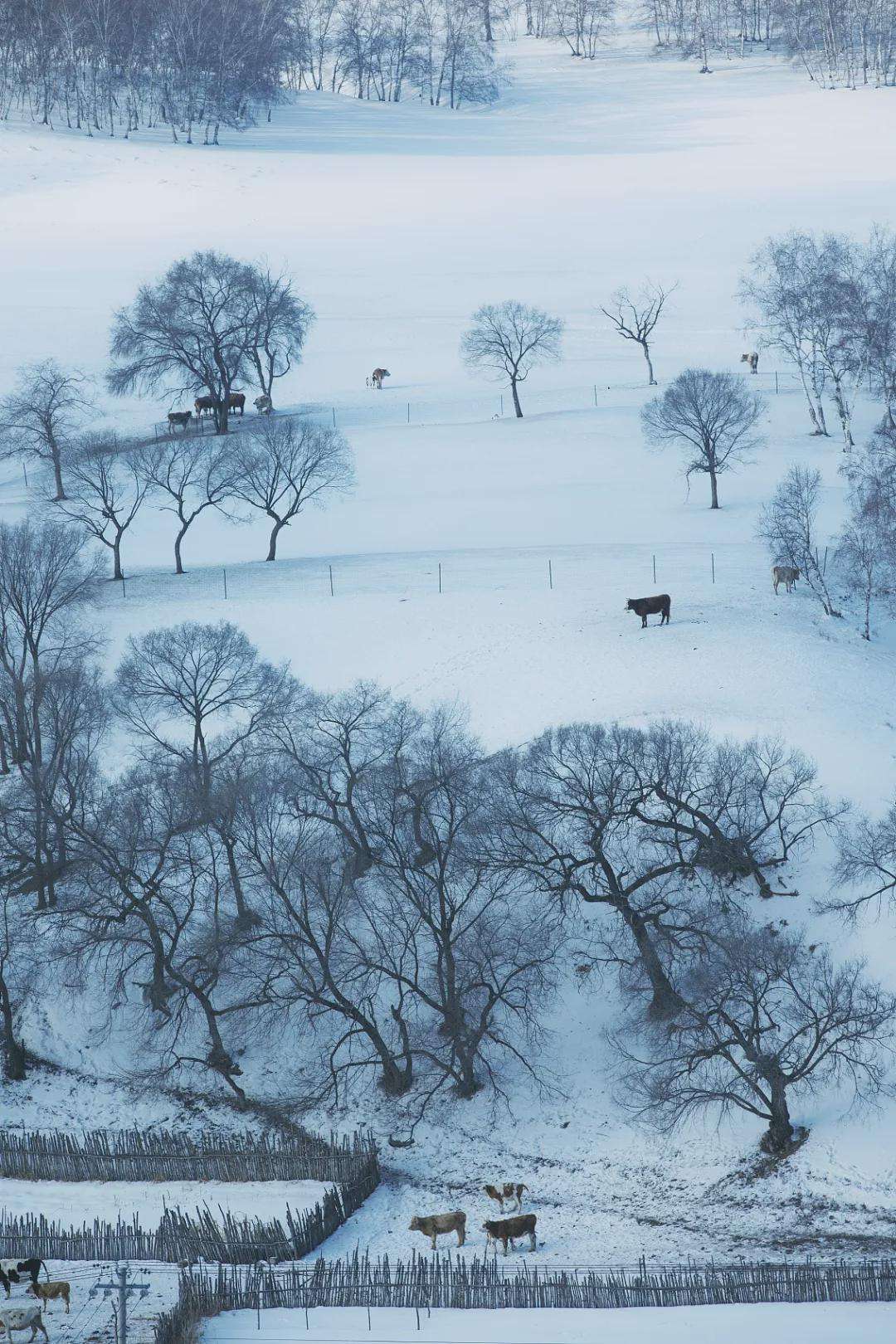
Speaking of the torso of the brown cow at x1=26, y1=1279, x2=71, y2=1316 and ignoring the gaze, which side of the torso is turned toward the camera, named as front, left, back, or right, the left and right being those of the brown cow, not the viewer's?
left

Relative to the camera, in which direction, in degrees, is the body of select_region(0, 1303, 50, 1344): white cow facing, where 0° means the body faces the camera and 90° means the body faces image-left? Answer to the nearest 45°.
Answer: approximately 90°

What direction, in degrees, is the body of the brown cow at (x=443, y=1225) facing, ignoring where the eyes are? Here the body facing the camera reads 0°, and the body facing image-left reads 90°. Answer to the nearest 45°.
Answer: approximately 90°
